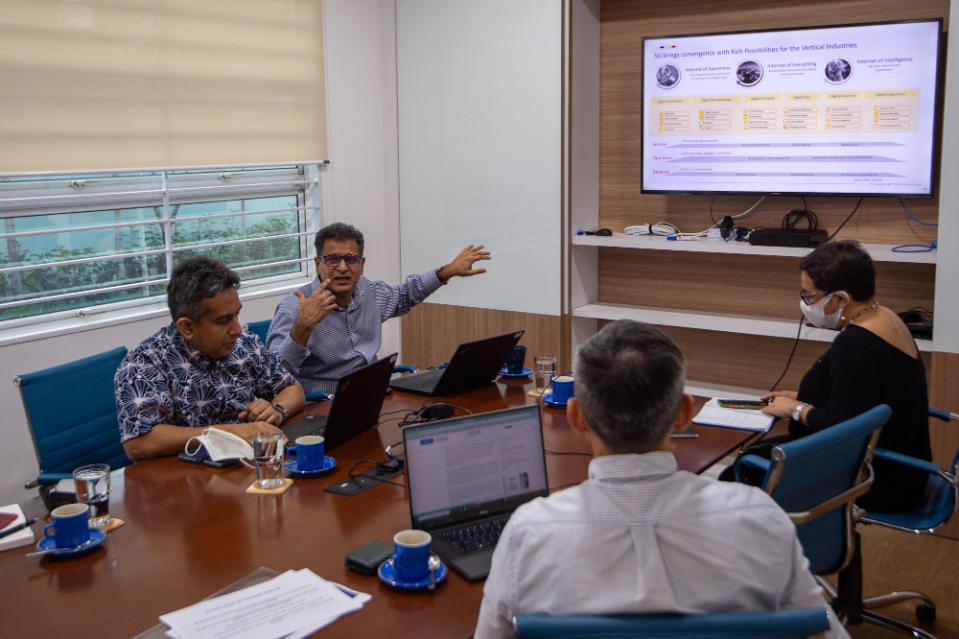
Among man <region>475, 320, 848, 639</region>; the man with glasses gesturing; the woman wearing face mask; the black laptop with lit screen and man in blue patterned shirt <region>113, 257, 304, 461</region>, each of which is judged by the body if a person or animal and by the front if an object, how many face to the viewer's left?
1

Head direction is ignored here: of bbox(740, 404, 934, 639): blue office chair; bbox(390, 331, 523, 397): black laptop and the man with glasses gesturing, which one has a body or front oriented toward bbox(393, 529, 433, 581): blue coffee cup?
the man with glasses gesturing

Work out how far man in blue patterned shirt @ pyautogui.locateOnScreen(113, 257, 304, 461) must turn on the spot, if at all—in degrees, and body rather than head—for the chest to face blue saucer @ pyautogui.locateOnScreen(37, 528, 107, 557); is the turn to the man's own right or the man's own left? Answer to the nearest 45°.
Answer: approximately 45° to the man's own right

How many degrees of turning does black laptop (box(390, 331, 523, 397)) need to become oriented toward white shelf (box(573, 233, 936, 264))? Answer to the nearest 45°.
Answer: approximately 90° to its right

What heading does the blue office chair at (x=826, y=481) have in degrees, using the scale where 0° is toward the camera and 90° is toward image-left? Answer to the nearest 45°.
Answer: approximately 135°

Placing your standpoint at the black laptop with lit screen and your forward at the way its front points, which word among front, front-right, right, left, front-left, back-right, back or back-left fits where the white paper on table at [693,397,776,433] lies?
left

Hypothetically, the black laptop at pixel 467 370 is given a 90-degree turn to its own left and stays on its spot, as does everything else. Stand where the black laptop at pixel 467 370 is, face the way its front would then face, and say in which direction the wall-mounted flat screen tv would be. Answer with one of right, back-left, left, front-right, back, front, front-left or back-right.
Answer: back

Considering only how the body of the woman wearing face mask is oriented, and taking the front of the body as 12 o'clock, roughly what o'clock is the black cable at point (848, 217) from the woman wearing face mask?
The black cable is roughly at 3 o'clock from the woman wearing face mask.

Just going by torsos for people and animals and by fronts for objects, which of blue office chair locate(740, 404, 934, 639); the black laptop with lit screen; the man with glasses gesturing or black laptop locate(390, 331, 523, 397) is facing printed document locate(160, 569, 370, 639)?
the man with glasses gesturing

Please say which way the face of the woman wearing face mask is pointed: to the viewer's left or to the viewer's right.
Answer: to the viewer's left

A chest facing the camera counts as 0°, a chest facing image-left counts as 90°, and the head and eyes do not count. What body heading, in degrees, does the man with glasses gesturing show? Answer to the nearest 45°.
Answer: approximately 0°

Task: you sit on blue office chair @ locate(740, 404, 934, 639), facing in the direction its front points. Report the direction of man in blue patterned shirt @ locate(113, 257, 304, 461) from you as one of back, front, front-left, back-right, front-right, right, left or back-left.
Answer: front-left

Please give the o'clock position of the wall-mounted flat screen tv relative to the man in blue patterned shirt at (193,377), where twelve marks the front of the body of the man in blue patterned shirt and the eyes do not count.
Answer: The wall-mounted flat screen tv is roughly at 10 o'clock from the man in blue patterned shirt.

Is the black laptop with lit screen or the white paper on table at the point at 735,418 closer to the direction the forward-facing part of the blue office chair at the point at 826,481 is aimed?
the white paper on table

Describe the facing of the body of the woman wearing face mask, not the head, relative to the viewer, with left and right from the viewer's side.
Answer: facing to the left of the viewer

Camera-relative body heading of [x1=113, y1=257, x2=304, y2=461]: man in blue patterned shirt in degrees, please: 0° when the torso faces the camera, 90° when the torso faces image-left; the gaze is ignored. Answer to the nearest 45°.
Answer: approximately 315°

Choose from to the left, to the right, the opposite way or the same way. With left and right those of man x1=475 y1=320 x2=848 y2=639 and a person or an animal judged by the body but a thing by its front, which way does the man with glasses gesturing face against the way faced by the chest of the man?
the opposite way

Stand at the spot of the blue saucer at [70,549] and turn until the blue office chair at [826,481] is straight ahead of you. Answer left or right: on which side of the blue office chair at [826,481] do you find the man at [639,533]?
right

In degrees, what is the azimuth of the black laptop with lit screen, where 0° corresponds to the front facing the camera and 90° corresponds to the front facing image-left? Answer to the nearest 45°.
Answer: approximately 315°

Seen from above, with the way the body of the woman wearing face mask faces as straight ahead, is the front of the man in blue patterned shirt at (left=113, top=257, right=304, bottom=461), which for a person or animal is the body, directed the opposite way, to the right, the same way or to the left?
the opposite way

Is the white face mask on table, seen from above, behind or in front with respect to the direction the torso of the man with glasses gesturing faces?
in front

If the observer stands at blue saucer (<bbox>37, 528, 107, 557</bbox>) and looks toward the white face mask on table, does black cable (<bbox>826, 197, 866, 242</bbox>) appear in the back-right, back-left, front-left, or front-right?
front-right

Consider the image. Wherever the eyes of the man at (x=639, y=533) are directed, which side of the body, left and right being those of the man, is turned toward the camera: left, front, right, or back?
back
